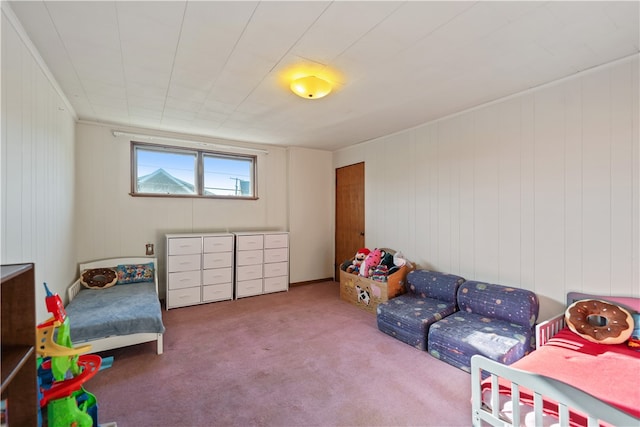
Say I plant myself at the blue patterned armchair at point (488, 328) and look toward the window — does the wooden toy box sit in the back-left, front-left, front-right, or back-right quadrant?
front-right

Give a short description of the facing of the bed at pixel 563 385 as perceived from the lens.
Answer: facing the viewer and to the left of the viewer

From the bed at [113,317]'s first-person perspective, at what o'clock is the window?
The window is roughly at 7 o'clock from the bed.

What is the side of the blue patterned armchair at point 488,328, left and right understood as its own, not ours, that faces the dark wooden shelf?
front

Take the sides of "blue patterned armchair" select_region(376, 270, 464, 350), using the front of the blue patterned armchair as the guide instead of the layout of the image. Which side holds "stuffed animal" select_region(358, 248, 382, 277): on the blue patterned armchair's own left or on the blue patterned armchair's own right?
on the blue patterned armchair's own right

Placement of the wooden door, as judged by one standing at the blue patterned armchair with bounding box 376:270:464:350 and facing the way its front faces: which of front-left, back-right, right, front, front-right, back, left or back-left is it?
right

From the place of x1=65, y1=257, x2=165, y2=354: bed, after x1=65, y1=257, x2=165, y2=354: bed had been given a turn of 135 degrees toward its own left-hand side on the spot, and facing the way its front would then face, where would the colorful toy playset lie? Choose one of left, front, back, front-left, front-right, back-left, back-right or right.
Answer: back-right

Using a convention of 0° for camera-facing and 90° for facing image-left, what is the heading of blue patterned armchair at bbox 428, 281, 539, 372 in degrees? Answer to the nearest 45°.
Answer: approximately 45°

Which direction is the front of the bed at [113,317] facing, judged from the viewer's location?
facing the viewer

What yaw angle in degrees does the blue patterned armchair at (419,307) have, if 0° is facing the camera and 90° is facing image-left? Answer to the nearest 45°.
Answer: approximately 45°

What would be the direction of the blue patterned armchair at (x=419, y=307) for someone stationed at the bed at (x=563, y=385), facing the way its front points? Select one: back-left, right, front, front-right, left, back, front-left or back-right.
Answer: right

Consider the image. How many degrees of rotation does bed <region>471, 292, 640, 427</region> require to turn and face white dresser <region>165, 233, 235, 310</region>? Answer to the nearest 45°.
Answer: approximately 45° to its right

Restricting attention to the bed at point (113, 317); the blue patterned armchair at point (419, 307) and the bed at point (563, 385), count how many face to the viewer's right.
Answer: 0

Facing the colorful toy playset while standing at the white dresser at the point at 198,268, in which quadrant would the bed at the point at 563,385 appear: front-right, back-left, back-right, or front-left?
front-left

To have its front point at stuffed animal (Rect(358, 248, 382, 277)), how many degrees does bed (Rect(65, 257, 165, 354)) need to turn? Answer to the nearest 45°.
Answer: approximately 90° to its left

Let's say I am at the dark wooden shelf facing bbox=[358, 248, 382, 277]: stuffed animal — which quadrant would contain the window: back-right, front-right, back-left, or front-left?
front-left
